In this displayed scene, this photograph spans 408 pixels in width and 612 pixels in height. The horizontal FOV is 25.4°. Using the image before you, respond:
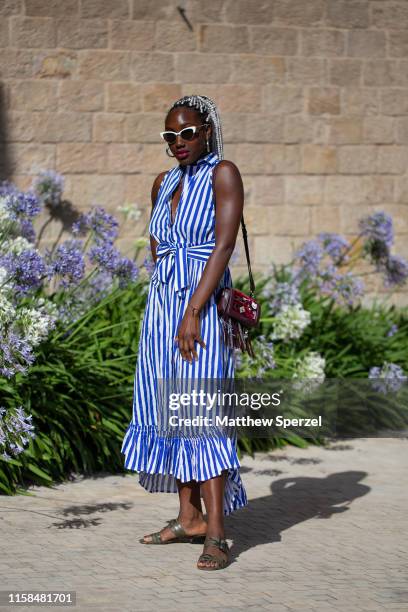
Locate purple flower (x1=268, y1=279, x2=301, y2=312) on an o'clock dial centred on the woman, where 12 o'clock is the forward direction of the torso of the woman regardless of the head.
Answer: The purple flower is roughly at 5 o'clock from the woman.

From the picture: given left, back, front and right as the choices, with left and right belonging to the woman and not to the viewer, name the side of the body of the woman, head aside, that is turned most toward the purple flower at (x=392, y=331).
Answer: back

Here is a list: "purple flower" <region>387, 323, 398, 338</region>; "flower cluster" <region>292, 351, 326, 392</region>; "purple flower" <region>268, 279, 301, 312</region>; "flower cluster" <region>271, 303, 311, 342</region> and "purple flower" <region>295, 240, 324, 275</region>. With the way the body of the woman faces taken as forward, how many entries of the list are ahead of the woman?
0

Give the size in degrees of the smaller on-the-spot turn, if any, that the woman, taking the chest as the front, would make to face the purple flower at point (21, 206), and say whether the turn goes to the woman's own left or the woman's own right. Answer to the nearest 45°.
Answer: approximately 90° to the woman's own right

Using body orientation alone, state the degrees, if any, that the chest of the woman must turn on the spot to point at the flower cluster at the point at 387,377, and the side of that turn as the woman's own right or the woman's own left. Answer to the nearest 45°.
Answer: approximately 180°

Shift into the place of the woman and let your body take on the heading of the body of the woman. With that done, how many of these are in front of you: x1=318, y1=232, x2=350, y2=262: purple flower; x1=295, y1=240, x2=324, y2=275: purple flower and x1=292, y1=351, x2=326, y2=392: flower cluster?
0

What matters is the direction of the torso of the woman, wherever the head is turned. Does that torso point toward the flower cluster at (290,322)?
no

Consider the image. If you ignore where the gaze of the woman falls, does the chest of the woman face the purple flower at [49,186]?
no

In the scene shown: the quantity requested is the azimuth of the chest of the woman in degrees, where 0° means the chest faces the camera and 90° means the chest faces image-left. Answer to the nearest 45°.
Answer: approximately 45°

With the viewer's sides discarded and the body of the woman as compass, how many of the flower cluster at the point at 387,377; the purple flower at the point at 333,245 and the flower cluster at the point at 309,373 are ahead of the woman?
0

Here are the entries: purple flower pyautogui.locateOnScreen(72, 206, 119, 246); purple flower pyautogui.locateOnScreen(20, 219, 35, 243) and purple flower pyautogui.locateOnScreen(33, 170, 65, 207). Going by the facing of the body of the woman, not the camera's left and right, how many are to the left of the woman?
0

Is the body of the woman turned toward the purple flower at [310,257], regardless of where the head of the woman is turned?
no
